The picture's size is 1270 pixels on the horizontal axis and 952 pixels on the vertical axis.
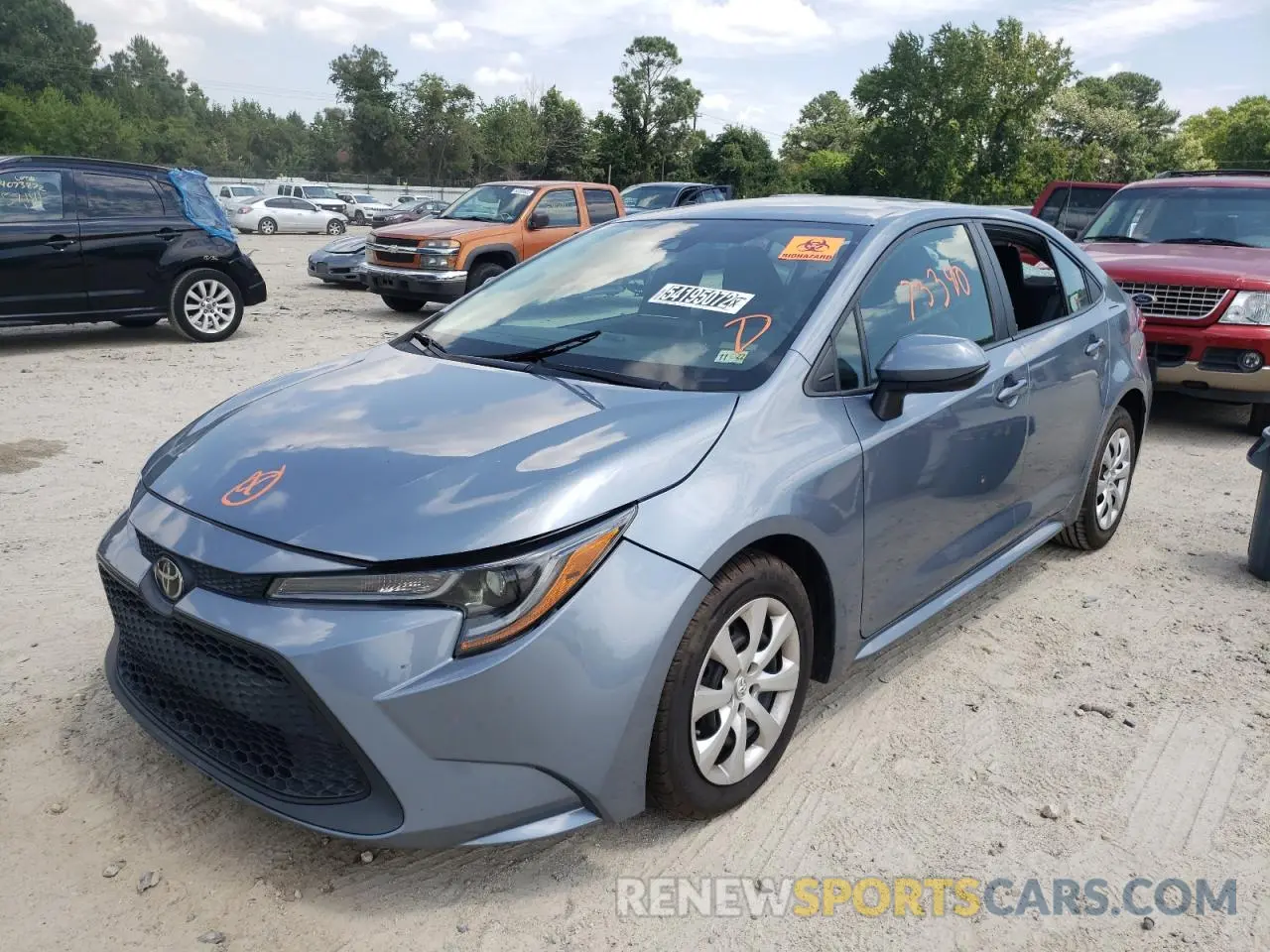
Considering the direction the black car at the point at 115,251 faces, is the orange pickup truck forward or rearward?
rearward

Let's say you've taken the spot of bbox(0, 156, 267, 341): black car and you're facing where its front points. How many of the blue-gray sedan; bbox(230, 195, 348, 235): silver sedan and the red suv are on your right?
1

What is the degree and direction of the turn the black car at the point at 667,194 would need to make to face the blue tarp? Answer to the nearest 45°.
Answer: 0° — it already faces it

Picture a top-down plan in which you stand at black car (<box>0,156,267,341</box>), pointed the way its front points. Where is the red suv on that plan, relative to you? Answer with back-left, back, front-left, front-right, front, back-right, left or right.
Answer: back-left

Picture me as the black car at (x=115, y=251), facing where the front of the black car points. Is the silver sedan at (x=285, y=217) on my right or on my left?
on my right

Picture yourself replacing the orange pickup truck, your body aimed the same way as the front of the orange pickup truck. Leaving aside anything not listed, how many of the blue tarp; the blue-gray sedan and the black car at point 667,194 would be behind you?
1

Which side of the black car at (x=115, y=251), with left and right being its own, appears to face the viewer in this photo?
left

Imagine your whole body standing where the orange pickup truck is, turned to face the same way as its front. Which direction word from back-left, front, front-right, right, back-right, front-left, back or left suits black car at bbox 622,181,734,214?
back

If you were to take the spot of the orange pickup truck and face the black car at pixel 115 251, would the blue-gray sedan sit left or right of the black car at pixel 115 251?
left

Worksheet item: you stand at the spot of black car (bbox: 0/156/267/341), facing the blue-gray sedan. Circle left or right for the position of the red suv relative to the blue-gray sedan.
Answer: left
